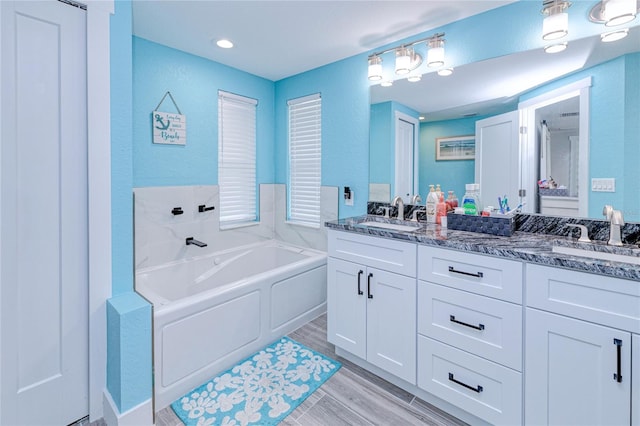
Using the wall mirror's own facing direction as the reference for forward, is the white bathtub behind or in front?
in front

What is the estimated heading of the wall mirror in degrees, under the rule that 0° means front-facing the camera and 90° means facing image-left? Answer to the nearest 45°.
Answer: approximately 45°

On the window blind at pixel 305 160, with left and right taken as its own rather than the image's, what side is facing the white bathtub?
front

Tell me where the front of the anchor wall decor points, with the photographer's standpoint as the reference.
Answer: facing the viewer and to the right of the viewer

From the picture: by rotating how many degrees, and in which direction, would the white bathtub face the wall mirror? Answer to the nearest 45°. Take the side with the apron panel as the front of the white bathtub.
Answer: approximately 45° to its left

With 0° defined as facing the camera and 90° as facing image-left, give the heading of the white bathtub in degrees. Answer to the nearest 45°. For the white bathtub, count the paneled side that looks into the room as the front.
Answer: approximately 315°

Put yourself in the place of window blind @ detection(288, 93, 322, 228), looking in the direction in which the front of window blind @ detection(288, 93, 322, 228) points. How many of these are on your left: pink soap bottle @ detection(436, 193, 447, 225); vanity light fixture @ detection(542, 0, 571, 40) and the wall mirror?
3

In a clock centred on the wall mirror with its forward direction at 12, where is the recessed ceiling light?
The recessed ceiling light is roughly at 1 o'clock from the wall mirror.

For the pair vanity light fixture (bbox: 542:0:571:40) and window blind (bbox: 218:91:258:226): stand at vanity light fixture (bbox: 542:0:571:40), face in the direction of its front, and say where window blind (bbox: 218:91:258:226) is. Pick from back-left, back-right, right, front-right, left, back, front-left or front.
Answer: front-right

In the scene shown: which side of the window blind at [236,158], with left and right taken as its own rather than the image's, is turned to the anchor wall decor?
right

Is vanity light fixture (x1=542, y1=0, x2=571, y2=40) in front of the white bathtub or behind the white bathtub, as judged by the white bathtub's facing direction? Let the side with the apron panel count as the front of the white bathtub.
in front

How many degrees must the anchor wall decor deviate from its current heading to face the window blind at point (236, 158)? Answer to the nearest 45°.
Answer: approximately 90° to its left
